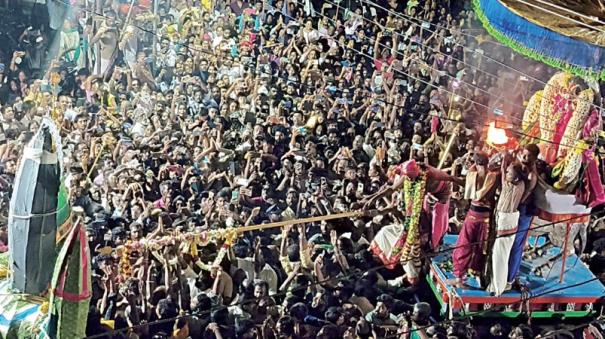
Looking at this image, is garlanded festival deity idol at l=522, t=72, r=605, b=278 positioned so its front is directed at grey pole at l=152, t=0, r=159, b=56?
no

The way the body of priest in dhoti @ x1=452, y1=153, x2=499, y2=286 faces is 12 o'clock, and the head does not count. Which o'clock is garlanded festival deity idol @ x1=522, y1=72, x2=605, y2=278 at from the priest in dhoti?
The garlanded festival deity idol is roughly at 6 o'clock from the priest in dhoti.

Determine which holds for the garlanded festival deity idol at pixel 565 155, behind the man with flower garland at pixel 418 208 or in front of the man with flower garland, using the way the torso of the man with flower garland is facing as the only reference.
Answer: behind

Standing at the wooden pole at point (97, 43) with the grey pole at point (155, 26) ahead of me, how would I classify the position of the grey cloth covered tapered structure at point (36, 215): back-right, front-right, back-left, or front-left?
back-right

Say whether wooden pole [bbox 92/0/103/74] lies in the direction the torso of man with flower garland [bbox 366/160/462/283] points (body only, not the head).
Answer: no

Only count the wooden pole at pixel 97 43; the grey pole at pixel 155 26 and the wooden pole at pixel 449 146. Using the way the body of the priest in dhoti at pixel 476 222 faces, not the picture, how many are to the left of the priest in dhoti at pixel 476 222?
0

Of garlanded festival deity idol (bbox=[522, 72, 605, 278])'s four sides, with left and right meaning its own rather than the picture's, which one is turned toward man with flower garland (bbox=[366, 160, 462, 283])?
front

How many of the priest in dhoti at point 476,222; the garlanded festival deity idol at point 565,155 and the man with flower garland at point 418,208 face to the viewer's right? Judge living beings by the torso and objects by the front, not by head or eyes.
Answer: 0

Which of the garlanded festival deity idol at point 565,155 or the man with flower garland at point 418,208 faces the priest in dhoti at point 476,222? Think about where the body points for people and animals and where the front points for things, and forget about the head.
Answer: the garlanded festival deity idol

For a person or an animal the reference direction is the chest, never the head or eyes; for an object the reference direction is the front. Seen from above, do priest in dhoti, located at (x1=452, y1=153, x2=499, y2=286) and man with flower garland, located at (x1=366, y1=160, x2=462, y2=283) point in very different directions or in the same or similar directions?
same or similar directions

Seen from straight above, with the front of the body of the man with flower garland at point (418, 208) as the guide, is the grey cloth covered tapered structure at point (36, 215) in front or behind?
in front

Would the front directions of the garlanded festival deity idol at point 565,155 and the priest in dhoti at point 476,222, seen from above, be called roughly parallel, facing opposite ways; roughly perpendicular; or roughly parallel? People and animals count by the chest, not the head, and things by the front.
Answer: roughly parallel

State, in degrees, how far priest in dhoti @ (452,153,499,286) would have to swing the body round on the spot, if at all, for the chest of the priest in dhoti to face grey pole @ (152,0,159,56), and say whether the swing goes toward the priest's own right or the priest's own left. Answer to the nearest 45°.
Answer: approximately 90° to the priest's own right

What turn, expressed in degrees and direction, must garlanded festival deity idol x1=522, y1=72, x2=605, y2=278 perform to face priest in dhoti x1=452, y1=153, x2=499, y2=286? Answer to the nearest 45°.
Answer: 0° — it already faces them

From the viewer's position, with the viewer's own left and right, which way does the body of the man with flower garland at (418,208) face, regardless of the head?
facing the viewer and to the left of the viewer

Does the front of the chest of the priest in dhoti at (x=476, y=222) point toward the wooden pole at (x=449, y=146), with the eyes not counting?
no
